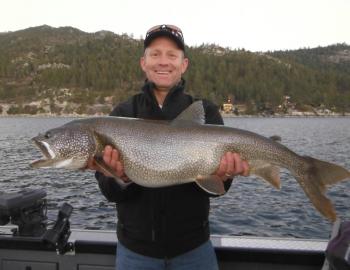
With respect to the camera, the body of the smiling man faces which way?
toward the camera

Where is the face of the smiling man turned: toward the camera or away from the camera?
toward the camera
